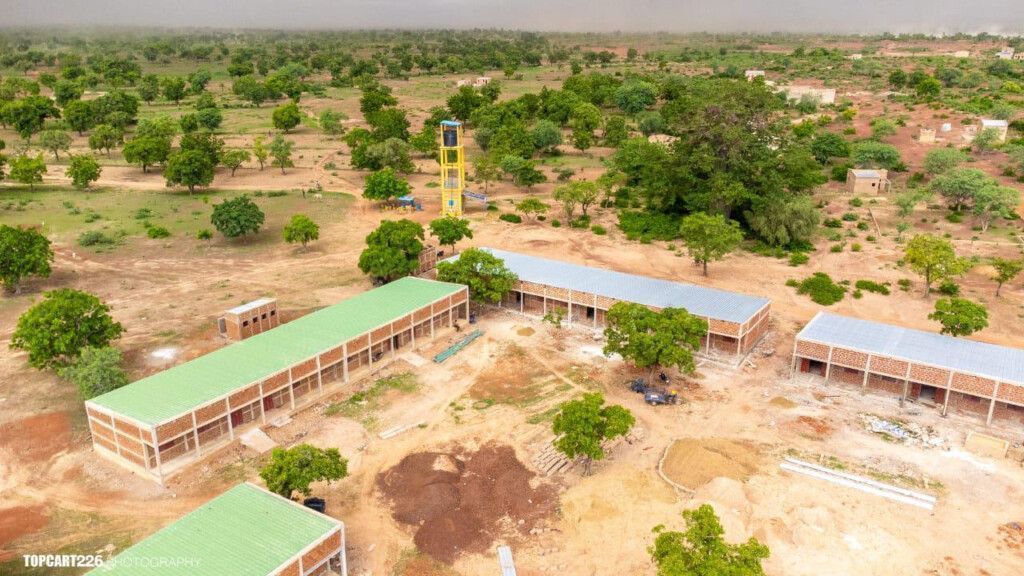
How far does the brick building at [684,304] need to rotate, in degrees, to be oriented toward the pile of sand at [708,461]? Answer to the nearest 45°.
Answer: approximately 45° to its left

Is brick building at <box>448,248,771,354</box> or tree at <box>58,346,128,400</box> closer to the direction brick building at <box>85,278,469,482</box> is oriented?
the brick building

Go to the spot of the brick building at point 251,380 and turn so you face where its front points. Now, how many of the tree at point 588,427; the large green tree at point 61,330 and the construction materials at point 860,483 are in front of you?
2

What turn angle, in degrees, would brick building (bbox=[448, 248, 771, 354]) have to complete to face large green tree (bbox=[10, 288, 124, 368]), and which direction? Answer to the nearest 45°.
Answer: approximately 45° to its right

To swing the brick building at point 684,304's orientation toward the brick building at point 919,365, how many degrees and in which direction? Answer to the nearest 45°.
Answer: approximately 90° to its left

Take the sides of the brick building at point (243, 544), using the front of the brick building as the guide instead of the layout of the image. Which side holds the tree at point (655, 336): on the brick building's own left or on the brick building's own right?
on the brick building's own left

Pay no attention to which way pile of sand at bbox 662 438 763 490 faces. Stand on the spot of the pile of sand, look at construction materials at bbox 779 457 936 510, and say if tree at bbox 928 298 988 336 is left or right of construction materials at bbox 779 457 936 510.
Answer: left

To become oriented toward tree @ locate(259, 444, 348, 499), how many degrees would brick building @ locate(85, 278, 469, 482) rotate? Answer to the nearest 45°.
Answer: approximately 45° to its right

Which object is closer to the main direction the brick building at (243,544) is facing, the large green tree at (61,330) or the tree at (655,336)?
the tree

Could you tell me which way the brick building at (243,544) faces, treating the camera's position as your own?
facing the viewer and to the right of the viewer

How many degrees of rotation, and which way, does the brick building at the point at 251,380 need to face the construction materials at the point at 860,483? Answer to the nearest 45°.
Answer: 0° — it already faces it

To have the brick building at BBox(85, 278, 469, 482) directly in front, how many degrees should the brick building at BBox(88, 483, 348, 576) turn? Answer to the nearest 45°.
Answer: approximately 135° to its left

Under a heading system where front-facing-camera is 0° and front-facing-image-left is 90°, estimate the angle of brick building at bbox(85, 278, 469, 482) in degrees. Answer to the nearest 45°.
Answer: approximately 315°

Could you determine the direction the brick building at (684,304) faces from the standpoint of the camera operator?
facing the viewer and to the left of the viewer

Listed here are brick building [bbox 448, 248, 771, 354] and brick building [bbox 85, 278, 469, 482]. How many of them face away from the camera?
0

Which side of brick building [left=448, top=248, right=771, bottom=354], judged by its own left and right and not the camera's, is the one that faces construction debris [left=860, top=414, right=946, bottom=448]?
left

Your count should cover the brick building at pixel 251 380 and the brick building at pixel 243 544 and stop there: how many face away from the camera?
0
